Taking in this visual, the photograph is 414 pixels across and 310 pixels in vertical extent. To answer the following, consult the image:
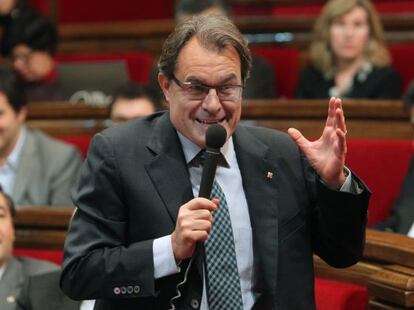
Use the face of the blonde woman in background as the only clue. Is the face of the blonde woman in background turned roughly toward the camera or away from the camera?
toward the camera

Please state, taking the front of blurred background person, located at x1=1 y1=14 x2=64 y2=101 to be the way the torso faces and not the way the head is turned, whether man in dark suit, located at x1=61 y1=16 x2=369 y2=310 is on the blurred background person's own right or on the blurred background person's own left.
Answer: on the blurred background person's own left

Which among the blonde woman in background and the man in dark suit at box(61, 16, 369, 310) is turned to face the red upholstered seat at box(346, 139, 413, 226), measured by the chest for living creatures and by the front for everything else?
the blonde woman in background

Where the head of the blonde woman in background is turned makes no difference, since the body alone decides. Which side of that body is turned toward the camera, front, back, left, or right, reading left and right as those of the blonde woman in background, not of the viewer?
front

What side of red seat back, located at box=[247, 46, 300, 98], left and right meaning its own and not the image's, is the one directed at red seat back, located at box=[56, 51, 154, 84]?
right

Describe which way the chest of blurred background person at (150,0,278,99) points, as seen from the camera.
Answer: toward the camera

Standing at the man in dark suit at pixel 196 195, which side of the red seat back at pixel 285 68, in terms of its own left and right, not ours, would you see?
front

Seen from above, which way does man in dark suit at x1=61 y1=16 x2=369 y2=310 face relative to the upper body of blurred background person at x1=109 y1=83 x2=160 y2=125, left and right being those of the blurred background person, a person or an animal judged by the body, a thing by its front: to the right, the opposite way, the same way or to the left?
the same way

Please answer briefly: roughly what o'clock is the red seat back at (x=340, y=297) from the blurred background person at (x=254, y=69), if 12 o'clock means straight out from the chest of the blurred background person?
The red seat back is roughly at 12 o'clock from the blurred background person.

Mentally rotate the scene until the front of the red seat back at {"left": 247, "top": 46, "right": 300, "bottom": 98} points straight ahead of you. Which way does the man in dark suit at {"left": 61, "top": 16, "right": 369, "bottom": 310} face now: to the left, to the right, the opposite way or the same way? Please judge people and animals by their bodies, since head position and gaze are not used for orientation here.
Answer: the same way

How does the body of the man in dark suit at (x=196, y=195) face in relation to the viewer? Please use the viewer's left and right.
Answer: facing the viewer

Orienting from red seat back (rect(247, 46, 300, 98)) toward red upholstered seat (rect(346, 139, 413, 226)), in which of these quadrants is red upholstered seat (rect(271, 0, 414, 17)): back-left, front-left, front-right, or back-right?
back-left

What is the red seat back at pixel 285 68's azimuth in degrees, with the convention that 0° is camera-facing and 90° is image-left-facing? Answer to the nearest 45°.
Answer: approximately 0°

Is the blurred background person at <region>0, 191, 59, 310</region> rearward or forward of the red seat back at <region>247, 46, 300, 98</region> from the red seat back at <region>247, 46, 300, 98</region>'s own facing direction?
forward

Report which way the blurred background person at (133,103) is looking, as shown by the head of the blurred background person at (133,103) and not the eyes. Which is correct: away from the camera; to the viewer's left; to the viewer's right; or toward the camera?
toward the camera
